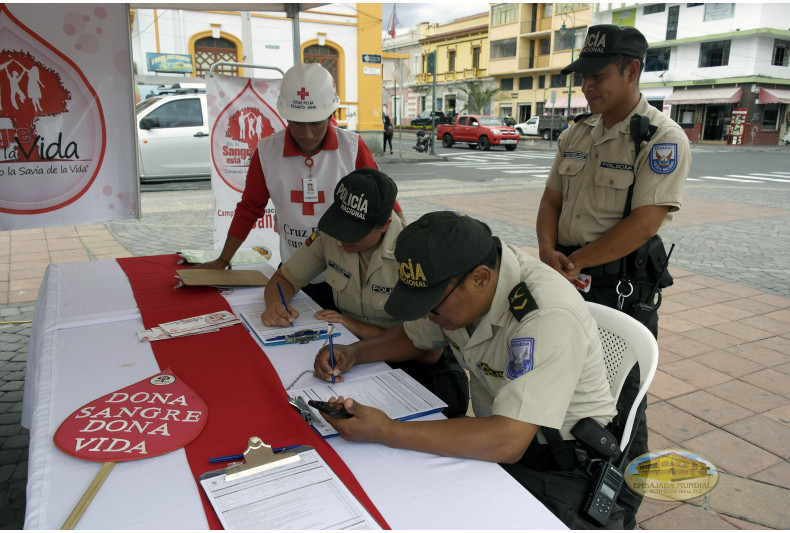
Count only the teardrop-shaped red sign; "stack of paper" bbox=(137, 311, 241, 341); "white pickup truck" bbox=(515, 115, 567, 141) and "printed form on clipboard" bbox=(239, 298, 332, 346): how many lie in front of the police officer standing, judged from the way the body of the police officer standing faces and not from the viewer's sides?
3

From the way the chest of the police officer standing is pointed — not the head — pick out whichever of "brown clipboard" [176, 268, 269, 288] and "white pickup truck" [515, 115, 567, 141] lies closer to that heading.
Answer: the brown clipboard

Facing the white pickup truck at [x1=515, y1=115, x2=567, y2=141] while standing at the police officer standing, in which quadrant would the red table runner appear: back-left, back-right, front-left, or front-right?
back-left

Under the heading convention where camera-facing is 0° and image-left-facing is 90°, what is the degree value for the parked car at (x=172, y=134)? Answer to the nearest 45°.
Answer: approximately 90°

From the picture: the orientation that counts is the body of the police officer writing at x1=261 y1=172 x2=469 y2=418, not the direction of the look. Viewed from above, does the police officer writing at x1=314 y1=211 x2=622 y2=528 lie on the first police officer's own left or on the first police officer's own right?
on the first police officer's own left

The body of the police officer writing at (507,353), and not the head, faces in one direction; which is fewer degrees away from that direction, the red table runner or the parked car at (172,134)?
the red table runner
